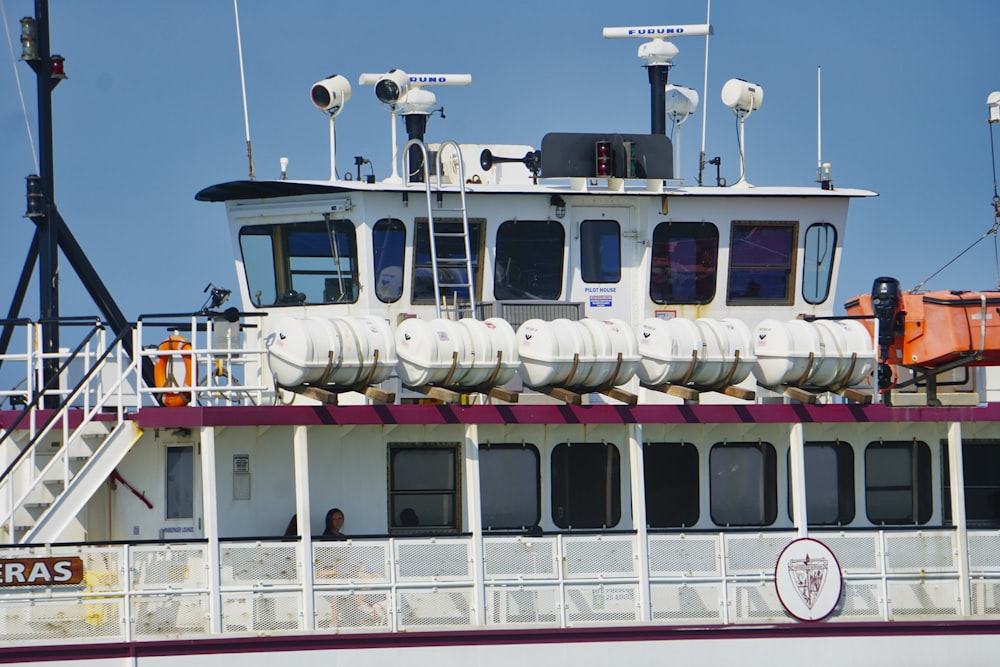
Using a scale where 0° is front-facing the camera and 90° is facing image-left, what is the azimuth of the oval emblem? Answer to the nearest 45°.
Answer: approximately 0°

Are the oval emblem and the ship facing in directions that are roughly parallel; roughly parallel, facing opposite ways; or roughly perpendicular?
roughly perpendicular
